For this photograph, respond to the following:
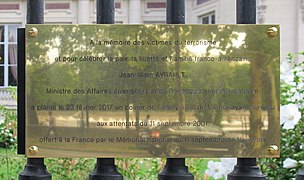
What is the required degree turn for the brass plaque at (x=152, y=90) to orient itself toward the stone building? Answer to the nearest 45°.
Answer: approximately 180°

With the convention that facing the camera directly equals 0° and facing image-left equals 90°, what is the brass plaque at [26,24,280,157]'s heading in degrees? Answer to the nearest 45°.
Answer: approximately 0°
